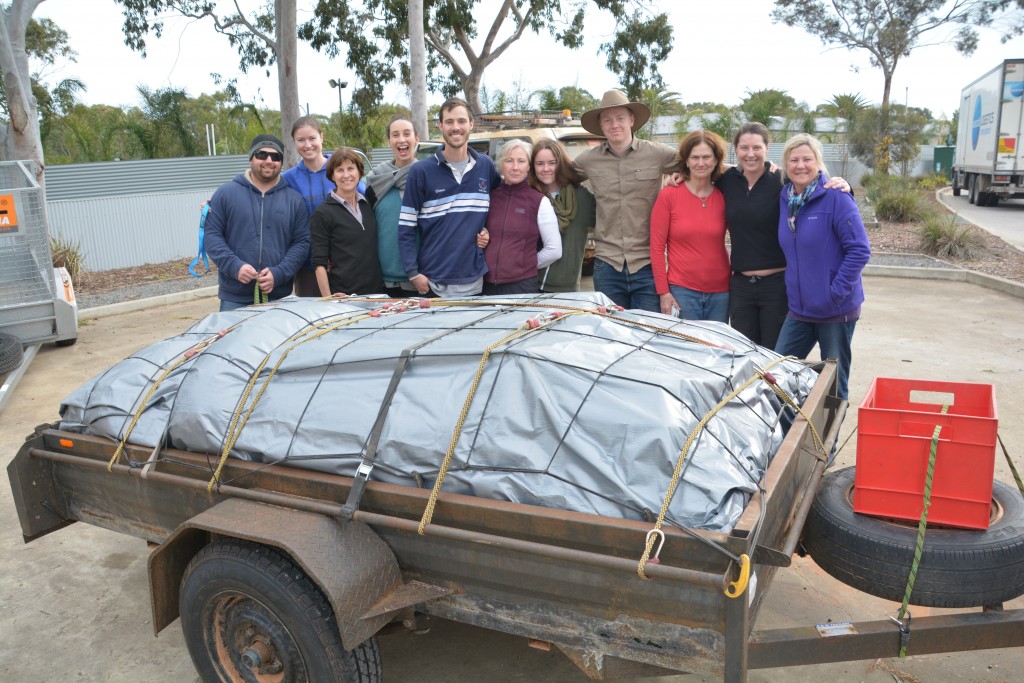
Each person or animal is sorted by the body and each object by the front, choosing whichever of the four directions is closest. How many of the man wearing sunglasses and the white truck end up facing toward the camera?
1

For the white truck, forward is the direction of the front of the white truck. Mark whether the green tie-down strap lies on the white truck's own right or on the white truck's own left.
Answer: on the white truck's own left

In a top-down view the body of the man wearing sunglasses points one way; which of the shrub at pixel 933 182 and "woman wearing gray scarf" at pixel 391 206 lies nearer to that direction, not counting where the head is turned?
the woman wearing gray scarf

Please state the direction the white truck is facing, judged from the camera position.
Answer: facing away from the viewer and to the left of the viewer

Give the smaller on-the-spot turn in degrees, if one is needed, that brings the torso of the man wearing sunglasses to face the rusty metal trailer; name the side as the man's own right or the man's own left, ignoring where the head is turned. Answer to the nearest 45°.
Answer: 0° — they already face it

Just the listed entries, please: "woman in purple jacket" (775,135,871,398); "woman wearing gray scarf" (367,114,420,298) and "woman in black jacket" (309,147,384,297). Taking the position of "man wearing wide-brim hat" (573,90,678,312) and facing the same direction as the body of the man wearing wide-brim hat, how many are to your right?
2

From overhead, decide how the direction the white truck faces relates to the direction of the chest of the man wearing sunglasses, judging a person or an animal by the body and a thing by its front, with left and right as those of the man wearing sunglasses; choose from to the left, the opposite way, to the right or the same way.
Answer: the opposite way

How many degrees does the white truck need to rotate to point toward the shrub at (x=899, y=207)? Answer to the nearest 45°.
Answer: approximately 135° to its left

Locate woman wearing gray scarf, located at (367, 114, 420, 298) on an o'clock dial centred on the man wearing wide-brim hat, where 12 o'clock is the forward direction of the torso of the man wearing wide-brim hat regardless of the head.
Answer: The woman wearing gray scarf is roughly at 3 o'clock from the man wearing wide-brim hat.
